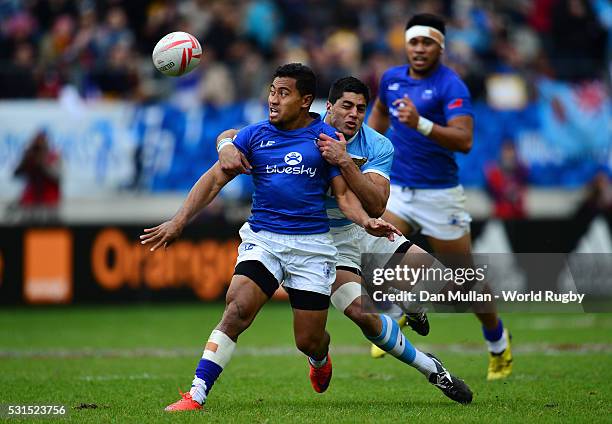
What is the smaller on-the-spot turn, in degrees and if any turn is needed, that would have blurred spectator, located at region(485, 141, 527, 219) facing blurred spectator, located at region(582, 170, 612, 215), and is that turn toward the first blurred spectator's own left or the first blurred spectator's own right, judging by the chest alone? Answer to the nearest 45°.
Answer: approximately 90° to the first blurred spectator's own left

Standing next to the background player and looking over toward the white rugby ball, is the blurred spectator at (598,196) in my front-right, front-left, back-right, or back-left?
back-right

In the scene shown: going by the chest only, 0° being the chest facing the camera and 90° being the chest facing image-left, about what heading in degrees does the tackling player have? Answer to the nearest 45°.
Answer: approximately 45°

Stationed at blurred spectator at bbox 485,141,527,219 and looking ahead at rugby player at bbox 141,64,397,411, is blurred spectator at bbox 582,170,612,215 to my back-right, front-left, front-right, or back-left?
back-left

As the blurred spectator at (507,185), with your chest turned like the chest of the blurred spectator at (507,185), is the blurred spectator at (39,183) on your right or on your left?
on your right

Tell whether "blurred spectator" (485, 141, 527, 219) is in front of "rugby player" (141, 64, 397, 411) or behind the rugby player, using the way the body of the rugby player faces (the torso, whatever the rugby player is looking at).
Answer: behind

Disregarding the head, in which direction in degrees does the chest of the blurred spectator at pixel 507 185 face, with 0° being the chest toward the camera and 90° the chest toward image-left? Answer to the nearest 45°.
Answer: approximately 0°

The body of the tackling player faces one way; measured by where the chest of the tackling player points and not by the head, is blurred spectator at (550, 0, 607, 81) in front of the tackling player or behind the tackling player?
behind

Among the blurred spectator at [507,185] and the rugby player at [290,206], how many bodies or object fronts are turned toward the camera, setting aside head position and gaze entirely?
2
